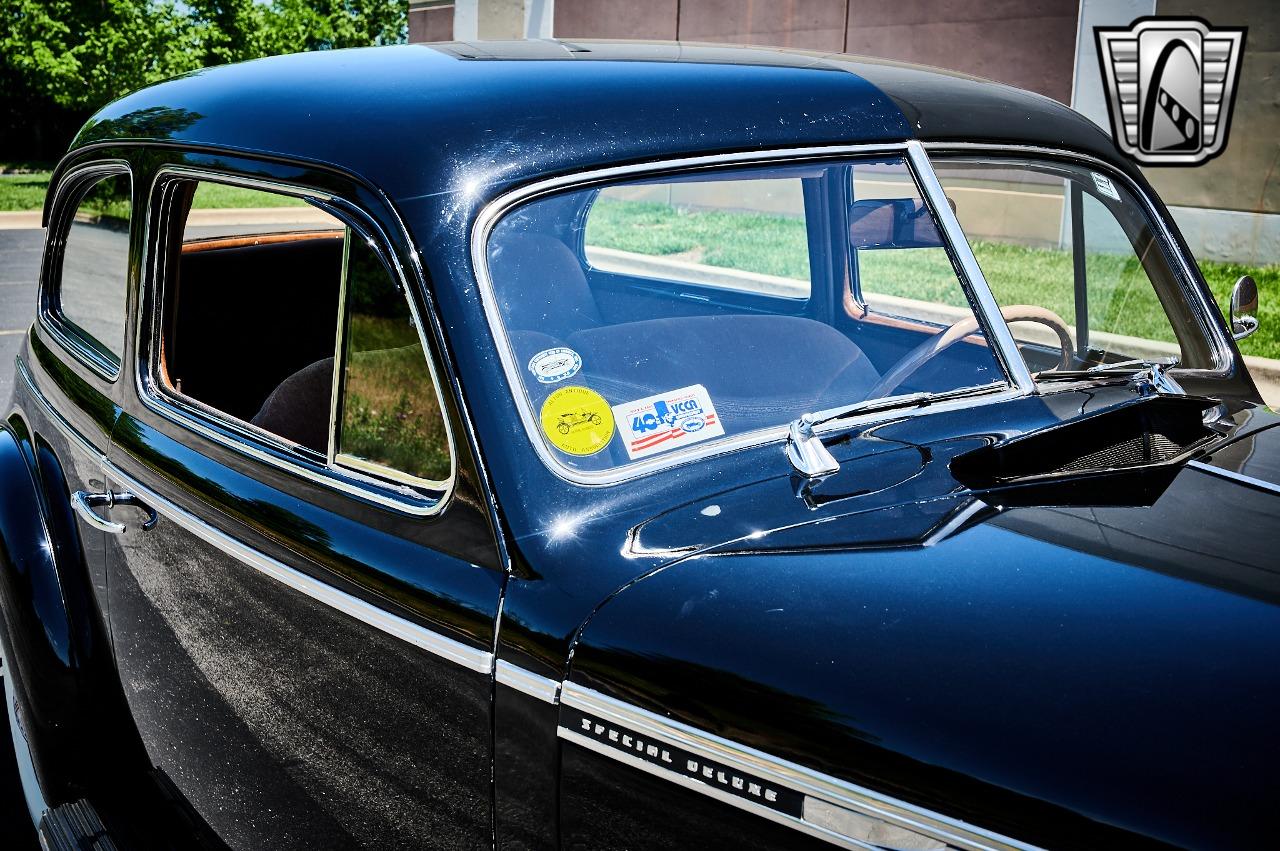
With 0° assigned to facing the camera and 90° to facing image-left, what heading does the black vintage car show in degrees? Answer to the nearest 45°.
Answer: approximately 315°
